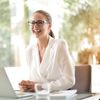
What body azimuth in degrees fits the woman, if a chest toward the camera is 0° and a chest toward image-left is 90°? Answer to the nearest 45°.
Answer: approximately 45°

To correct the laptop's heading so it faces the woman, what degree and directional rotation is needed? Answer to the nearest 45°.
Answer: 0° — it already faces them

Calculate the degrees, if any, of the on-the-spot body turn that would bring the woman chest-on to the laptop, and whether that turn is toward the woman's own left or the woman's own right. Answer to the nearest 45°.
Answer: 0° — they already face it

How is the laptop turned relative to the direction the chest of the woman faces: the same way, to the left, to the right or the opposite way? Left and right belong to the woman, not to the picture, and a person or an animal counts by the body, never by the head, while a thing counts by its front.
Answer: the opposite way

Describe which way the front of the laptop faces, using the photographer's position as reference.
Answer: facing away from the viewer and to the right of the viewer
